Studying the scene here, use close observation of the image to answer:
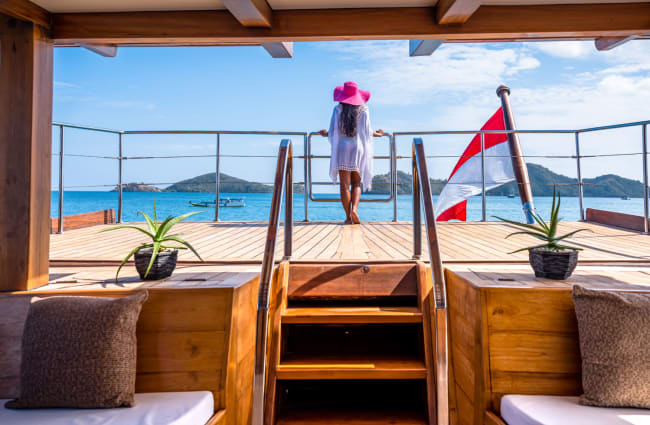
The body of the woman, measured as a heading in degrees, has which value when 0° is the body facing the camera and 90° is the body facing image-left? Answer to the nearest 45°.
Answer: approximately 180°

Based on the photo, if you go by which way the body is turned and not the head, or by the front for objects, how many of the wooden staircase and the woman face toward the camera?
1

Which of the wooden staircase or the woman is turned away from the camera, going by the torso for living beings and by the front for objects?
the woman

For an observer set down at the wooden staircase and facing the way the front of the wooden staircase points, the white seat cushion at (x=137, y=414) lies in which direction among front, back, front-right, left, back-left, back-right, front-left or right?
front-right

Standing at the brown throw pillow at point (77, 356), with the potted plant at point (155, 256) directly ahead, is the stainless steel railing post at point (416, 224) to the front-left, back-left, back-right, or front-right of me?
front-right

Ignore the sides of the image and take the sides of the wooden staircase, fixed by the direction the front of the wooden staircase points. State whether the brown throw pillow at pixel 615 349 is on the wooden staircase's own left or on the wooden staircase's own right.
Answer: on the wooden staircase's own left

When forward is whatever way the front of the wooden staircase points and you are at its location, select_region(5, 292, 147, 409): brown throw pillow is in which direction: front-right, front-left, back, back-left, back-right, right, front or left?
front-right

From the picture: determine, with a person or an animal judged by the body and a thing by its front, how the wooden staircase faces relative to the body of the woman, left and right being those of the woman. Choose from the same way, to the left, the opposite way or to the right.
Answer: the opposite way

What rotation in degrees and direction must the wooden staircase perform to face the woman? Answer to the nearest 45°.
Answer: approximately 180°

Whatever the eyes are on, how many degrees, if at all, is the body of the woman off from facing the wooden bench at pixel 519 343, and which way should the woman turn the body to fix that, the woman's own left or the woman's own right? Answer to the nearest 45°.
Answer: approximately 180°

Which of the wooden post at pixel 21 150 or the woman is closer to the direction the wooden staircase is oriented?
the wooden post

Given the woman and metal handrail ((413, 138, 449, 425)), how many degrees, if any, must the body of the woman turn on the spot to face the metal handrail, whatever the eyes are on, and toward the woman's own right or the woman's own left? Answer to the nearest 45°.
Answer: approximately 180°

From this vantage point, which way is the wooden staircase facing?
toward the camera

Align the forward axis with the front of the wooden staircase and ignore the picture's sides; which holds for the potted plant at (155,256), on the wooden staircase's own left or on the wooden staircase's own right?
on the wooden staircase's own right

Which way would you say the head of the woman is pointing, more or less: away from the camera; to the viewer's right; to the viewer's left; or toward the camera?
away from the camera
